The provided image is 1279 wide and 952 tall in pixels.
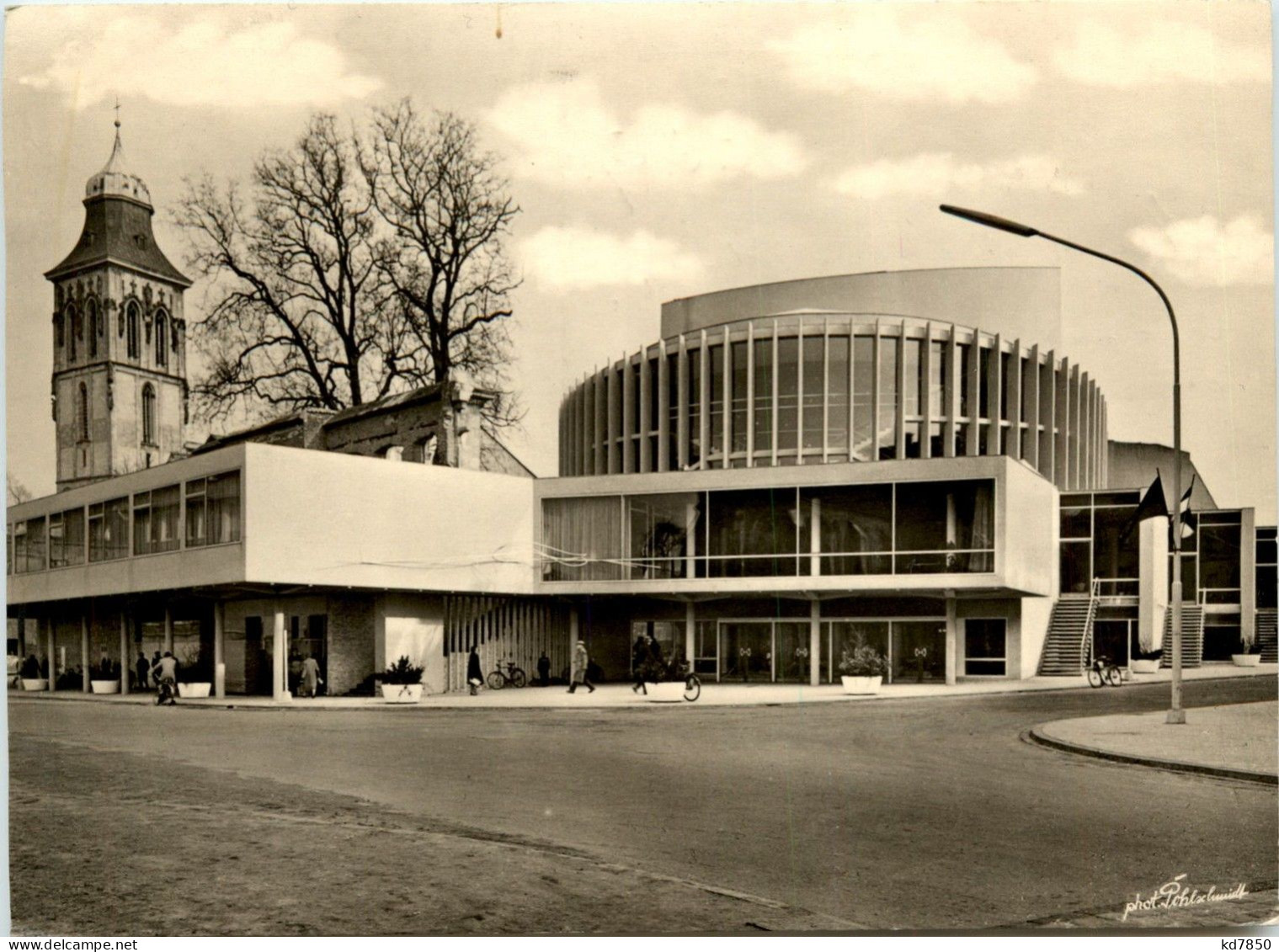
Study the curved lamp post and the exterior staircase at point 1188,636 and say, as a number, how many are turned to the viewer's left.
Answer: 1

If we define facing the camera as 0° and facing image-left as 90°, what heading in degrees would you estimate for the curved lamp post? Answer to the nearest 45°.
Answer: approximately 90°

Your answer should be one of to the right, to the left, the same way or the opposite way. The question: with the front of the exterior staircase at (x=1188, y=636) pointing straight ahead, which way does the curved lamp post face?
to the right
